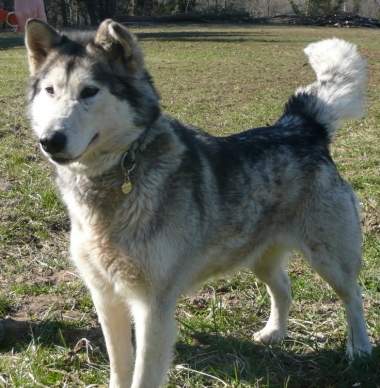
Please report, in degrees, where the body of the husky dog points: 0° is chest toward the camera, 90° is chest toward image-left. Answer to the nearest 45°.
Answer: approximately 45°
